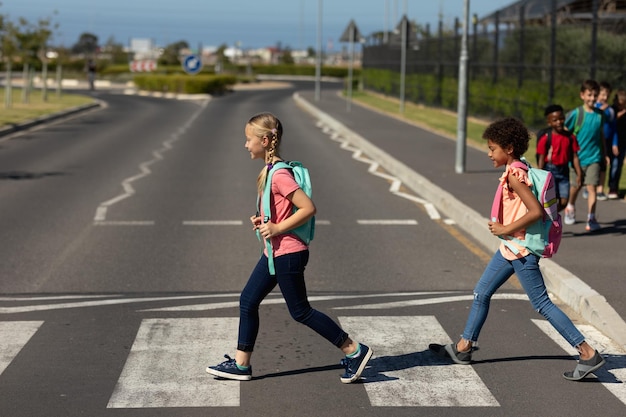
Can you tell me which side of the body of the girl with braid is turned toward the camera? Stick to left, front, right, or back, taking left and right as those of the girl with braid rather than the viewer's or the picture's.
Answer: left

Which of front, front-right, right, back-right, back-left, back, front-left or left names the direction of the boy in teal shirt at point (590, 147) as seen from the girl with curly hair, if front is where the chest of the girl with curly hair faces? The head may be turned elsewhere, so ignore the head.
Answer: right

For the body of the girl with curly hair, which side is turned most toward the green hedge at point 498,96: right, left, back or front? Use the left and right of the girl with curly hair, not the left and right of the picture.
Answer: right

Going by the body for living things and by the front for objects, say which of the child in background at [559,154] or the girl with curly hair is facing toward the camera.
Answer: the child in background

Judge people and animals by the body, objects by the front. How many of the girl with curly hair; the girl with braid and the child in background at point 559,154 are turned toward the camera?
1

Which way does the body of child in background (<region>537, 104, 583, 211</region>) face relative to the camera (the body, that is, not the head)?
toward the camera

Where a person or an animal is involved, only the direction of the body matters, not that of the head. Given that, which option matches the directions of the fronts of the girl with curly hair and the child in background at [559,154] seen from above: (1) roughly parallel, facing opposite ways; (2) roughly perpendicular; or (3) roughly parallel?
roughly perpendicular

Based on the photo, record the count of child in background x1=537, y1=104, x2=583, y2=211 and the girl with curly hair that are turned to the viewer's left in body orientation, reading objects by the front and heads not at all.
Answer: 1

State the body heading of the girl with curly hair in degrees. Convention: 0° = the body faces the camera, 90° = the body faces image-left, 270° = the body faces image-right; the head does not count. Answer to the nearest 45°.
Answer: approximately 90°

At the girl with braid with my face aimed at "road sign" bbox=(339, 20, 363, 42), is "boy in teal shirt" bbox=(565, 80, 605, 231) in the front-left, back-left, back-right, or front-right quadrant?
front-right

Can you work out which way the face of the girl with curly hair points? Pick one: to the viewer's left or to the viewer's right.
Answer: to the viewer's left

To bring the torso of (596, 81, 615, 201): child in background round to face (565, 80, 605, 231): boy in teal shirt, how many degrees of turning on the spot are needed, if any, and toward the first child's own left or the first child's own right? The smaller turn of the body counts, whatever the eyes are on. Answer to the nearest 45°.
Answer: approximately 45° to the first child's own left

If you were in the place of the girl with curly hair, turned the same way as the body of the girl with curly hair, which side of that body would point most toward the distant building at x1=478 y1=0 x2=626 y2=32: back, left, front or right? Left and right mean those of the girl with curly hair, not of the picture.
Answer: right

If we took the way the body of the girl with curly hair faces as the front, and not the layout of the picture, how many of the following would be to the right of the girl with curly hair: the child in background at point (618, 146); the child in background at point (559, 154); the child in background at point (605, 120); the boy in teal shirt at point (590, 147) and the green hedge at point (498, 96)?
5

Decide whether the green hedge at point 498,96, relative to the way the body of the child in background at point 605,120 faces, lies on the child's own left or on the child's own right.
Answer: on the child's own right

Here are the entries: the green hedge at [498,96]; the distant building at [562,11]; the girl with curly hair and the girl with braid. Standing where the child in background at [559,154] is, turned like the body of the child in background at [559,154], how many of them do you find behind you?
2
